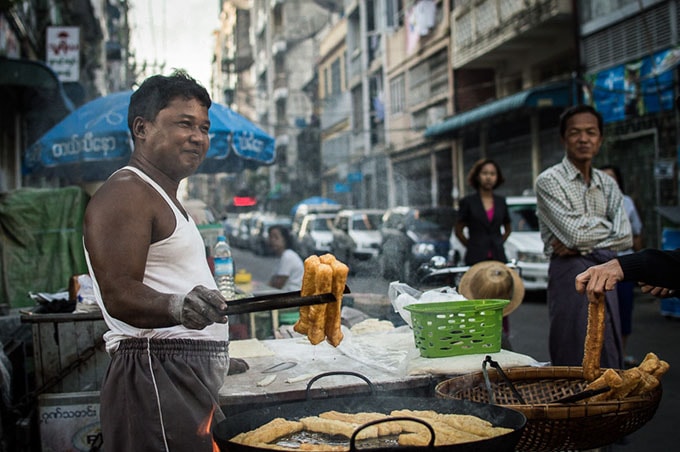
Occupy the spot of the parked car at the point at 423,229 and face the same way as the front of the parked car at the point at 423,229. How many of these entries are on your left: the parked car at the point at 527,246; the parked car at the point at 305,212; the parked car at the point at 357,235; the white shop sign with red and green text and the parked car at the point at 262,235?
1

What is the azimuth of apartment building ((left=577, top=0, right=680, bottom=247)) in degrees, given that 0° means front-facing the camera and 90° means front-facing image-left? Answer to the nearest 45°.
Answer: approximately 45°

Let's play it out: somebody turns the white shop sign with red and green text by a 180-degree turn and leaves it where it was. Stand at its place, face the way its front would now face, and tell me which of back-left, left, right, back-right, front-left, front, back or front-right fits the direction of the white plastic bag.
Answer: back

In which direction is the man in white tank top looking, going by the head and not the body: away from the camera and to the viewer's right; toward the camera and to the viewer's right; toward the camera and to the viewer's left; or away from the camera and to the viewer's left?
toward the camera and to the viewer's right

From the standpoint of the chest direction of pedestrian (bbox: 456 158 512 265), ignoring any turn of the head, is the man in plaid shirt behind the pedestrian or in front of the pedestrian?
in front

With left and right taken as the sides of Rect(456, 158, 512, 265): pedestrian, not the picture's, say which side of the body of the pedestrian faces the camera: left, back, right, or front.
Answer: front

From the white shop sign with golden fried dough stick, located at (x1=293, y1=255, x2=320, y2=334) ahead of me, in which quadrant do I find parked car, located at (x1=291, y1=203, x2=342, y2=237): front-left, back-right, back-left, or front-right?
back-left

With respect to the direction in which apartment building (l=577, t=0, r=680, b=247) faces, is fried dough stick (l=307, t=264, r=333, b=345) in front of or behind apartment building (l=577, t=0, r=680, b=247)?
in front

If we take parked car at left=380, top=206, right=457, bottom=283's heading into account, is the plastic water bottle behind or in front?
in front

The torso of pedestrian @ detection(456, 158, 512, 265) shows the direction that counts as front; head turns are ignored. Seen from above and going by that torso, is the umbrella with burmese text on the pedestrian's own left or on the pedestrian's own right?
on the pedestrian's own right

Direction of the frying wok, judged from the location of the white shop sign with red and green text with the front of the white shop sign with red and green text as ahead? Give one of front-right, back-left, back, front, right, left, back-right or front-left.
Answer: front

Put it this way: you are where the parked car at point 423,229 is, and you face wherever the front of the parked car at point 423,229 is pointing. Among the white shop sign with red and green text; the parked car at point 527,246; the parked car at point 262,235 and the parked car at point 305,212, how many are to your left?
1

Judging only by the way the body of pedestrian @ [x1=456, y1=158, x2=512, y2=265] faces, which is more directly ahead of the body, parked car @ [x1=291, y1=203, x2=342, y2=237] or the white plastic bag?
the white plastic bag

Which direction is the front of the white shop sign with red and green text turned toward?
toward the camera

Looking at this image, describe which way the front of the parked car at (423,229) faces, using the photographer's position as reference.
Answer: facing the viewer and to the left of the viewer

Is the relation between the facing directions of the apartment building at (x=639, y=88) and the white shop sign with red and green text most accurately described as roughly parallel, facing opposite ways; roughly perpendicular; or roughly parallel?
roughly perpendicular

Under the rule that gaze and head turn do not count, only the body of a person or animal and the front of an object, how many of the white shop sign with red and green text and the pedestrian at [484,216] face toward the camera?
2

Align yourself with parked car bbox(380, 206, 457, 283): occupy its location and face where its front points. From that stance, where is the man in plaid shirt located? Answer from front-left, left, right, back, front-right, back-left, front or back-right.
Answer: front-left
